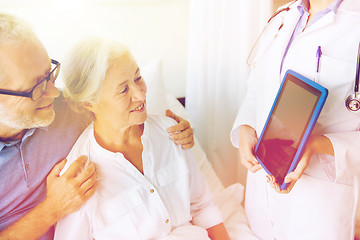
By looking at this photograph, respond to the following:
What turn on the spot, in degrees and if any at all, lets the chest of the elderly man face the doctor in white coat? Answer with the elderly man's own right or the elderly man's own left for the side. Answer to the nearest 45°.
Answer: approximately 45° to the elderly man's own left

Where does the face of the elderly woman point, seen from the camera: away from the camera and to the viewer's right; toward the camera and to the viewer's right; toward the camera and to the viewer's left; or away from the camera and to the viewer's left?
toward the camera and to the viewer's right

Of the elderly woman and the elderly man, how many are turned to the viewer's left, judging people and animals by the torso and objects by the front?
0

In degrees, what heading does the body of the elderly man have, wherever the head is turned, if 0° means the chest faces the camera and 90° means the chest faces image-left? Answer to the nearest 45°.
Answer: approximately 315°

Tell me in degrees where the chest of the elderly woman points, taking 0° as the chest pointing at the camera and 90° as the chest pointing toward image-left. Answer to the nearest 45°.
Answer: approximately 315°

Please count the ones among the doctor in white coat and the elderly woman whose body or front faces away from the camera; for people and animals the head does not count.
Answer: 0

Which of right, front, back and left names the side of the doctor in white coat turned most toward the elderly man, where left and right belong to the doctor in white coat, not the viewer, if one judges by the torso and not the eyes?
front

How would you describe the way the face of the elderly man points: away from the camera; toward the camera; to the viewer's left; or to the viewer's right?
to the viewer's right

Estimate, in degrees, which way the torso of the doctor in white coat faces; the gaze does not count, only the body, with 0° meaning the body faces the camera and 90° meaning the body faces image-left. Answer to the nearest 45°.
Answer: approximately 45°
